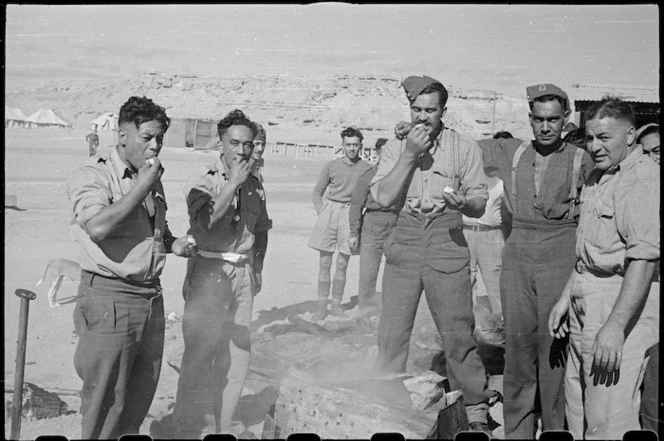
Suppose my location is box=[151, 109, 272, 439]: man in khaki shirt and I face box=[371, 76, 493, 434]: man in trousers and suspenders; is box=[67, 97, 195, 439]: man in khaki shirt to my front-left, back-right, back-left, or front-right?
back-right

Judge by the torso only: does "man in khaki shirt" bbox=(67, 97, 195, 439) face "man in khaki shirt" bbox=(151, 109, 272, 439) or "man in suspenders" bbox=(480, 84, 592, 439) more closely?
the man in suspenders

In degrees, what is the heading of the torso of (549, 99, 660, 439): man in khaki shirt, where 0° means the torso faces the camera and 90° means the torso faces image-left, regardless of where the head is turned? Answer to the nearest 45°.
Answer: approximately 45°

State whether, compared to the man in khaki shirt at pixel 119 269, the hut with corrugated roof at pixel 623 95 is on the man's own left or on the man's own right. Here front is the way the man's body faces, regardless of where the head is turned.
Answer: on the man's own left

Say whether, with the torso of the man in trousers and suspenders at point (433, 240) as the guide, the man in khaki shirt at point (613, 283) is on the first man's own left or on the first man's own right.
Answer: on the first man's own left

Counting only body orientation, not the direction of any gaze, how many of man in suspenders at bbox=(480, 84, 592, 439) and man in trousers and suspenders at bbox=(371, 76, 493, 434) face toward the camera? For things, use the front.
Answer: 2

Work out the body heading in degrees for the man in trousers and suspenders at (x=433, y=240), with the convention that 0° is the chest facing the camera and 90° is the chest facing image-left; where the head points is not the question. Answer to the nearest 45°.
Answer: approximately 0°

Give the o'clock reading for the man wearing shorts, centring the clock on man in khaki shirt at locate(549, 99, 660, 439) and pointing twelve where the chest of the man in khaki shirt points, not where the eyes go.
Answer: The man wearing shorts is roughly at 3 o'clock from the man in khaki shirt.

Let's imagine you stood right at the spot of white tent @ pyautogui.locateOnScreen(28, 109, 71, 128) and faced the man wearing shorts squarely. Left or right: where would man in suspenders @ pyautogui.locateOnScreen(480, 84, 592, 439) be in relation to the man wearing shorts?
right
